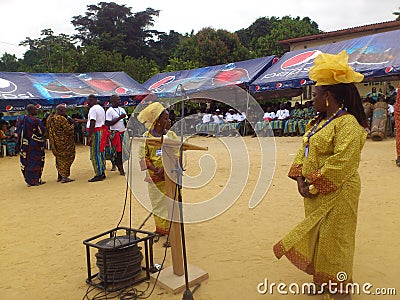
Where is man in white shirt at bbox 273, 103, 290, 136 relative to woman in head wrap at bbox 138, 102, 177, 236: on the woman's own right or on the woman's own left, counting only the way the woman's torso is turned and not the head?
on the woman's own left

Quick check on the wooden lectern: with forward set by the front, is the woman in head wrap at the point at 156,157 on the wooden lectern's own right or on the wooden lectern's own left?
on the wooden lectern's own right

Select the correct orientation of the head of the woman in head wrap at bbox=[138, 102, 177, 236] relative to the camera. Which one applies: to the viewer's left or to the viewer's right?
to the viewer's right
